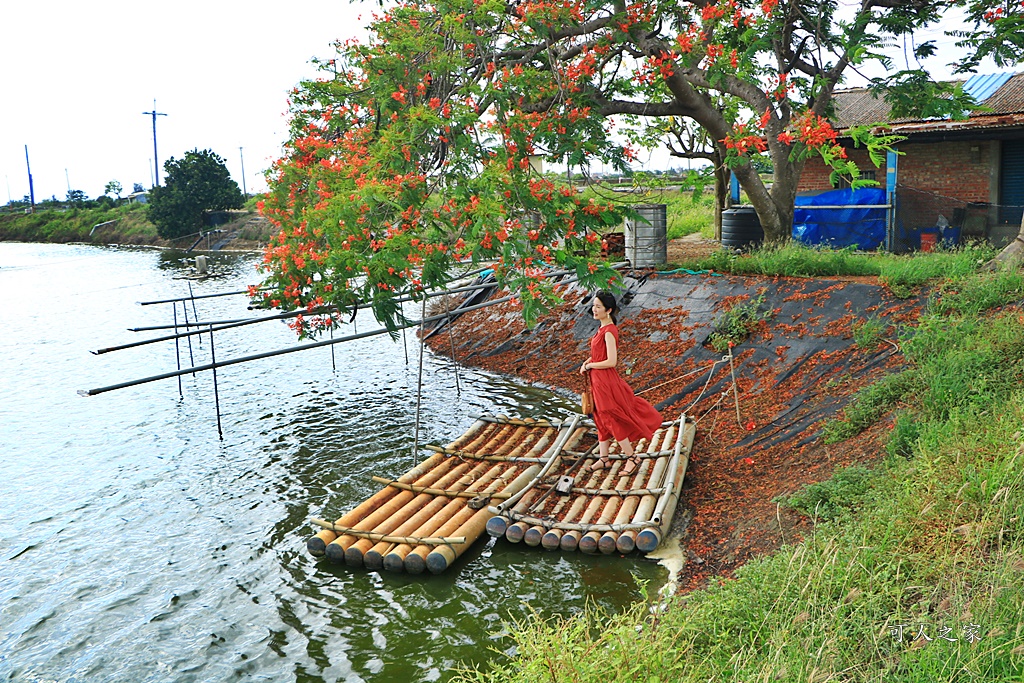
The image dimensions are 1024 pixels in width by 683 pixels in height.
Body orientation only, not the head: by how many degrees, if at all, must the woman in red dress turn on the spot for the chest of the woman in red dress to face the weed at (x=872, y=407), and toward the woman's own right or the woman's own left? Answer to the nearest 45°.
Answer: approximately 180°

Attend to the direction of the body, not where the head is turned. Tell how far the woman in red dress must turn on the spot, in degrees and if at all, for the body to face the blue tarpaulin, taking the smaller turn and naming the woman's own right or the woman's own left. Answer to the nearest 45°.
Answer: approximately 135° to the woman's own right

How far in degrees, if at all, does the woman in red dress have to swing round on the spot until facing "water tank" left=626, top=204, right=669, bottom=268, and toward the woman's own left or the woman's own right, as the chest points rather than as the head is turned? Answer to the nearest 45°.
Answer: approximately 90° to the woman's own right

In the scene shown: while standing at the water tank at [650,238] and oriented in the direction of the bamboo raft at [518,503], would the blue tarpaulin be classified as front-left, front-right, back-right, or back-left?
back-left

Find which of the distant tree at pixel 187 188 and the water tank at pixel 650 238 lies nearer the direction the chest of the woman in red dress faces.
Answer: the distant tree

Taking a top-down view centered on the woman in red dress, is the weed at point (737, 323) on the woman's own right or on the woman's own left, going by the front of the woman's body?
on the woman's own right

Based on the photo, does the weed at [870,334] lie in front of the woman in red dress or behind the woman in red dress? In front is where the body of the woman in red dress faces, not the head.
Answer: behind

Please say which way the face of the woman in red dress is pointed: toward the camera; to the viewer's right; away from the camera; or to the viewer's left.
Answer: to the viewer's left

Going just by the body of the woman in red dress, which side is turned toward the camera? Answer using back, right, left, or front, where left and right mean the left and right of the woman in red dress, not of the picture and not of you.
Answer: left

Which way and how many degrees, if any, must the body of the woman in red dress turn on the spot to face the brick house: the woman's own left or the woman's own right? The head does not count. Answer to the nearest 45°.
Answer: approximately 135° to the woman's own right

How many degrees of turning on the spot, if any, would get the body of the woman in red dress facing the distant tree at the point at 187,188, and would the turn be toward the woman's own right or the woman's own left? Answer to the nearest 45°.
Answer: approximately 45° to the woman's own right
